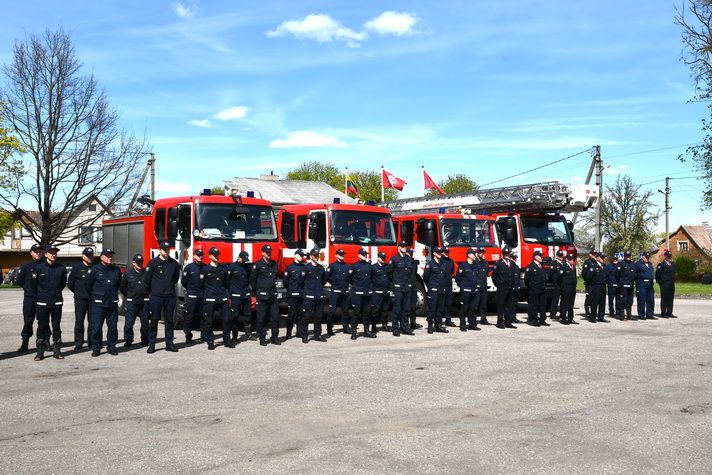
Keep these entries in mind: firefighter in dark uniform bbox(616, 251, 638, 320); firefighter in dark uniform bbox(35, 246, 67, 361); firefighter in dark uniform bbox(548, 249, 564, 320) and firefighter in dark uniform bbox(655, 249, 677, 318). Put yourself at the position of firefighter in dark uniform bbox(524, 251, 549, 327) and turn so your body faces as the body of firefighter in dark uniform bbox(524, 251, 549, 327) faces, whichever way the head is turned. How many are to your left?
3

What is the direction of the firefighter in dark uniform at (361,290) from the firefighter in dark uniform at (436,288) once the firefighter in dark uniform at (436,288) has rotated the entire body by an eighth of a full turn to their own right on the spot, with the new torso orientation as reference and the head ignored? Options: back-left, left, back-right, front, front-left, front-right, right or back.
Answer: front-right

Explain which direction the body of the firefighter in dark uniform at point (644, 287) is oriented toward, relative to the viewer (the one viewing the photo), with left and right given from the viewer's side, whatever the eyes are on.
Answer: facing the viewer and to the right of the viewer

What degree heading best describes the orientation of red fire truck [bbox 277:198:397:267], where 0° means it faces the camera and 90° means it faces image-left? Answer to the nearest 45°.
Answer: approximately 315°

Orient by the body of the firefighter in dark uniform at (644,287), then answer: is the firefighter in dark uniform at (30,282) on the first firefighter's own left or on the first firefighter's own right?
on the first firefighter's own right

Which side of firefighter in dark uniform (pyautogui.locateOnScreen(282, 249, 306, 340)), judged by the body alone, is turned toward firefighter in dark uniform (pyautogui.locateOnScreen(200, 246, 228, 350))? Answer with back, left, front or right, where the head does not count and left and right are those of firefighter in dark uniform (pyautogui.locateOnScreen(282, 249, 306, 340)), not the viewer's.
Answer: right

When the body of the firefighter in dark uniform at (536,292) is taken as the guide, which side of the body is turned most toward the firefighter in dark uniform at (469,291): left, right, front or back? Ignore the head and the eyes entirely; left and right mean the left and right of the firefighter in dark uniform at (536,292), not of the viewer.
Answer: right

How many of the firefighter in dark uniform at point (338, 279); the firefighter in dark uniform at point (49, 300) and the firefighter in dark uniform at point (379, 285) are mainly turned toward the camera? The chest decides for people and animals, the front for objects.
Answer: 3

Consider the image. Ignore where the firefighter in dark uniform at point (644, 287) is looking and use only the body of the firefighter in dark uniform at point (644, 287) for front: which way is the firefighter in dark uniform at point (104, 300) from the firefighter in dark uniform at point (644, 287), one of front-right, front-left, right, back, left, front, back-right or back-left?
right
